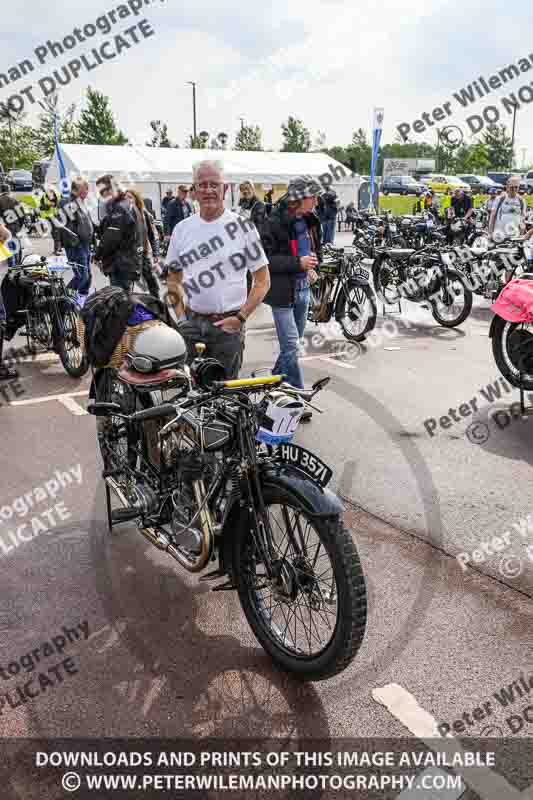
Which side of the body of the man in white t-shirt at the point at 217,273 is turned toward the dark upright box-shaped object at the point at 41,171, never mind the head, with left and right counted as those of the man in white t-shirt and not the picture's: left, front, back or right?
back

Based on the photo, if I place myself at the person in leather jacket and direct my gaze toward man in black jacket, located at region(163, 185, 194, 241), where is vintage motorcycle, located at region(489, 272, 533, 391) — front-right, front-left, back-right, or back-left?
back-right

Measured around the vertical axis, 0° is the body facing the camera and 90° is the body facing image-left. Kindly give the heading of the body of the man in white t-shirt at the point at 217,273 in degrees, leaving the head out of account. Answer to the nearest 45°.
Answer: approximately 0°

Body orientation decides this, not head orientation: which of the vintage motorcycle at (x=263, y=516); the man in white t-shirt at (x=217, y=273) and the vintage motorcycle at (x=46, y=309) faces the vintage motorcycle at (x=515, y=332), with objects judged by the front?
the vintage motorcycle at (x=46, y=309)

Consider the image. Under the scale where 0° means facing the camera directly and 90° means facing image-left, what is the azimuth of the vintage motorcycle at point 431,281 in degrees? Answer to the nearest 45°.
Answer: approximately 315°
